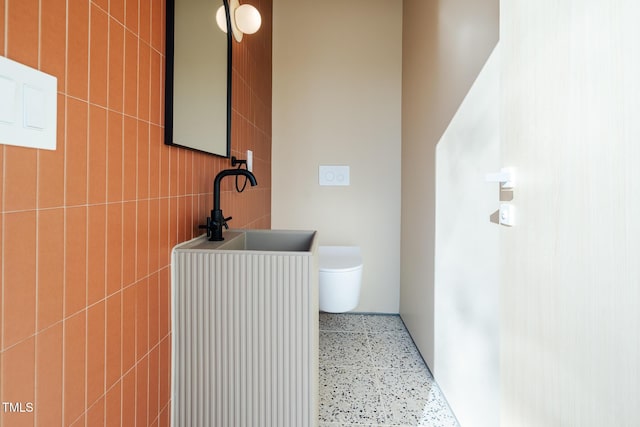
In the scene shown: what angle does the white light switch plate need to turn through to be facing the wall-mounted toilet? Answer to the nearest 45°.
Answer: approximately 90° to its left

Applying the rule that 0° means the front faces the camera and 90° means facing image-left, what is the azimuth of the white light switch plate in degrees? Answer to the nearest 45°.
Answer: approximately 315°

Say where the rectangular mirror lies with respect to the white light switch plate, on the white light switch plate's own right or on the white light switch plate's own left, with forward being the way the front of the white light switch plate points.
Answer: on the white light switch plate's own left

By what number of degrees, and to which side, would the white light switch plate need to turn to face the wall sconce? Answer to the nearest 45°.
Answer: approximately 90° to its left

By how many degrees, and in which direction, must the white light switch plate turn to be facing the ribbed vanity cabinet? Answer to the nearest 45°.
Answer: approximately 90° to its left
